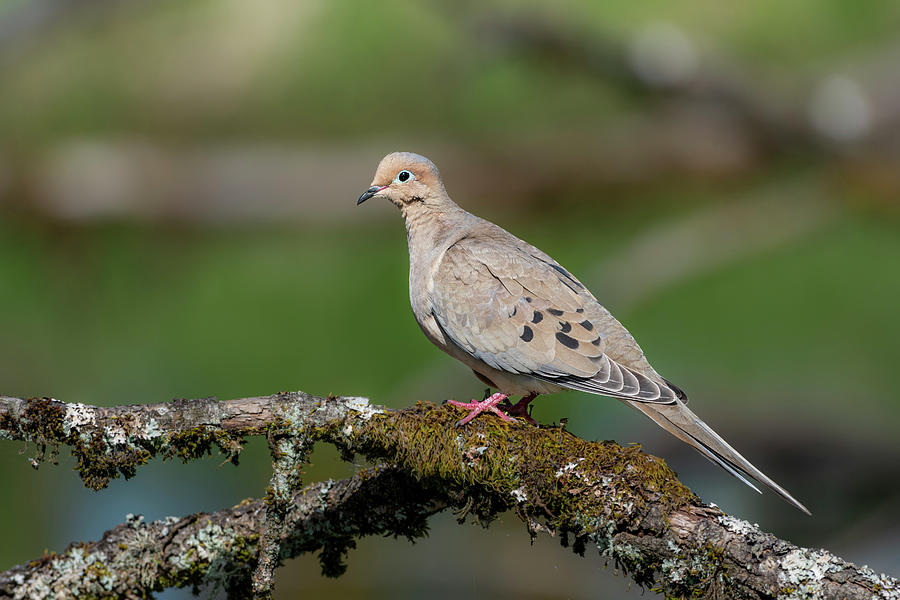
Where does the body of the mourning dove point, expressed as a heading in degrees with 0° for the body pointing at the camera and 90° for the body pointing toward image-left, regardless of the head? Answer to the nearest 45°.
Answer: approximately 90°
